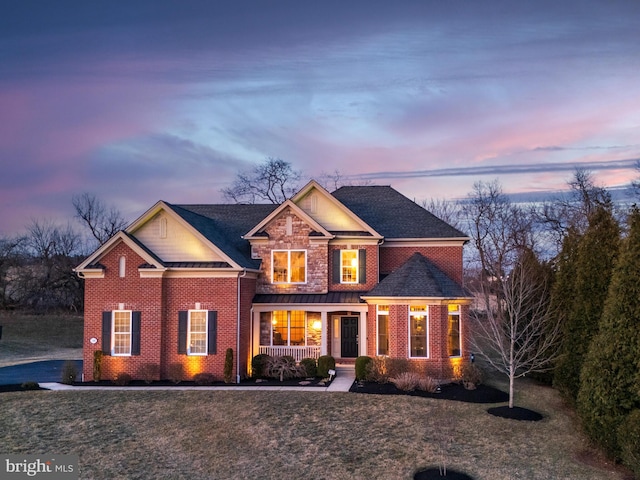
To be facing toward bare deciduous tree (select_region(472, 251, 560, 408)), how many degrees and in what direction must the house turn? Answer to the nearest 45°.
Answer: approximately 90° to its left

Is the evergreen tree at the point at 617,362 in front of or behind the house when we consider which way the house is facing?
in front

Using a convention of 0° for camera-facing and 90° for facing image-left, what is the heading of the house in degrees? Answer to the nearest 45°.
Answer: approximately 0°

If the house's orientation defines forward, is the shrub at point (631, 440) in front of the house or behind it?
in front

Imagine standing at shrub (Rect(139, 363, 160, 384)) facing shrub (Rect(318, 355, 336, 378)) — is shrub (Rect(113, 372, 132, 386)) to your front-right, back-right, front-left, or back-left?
back-right

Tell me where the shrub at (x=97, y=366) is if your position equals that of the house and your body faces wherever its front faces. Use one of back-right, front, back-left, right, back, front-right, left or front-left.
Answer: right

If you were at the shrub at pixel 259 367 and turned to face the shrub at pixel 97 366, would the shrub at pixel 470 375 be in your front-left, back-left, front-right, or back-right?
back-left

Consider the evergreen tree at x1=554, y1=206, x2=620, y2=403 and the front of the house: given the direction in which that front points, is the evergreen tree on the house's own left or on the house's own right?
on the house's own left

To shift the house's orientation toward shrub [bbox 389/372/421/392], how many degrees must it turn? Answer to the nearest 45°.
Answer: approximately 45° to its left

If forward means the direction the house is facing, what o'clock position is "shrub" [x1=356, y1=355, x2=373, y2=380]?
The shrub is roughly at 10 o'clock from the house.

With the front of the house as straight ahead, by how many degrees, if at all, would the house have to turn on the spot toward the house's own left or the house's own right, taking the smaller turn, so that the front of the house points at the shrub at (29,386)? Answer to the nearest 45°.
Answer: approximately 90° to the house's own right

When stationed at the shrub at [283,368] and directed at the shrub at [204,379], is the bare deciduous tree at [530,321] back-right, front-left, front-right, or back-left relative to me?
back-left
